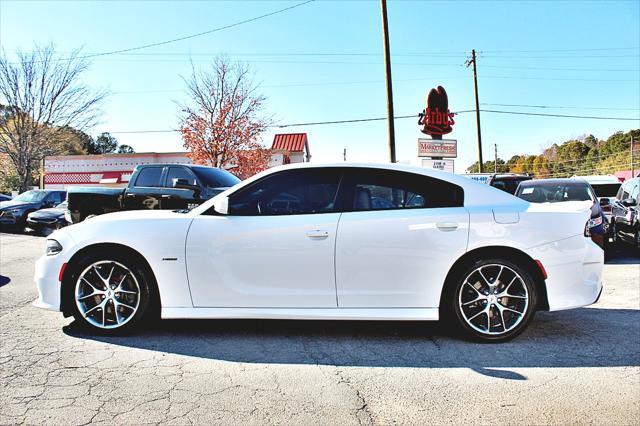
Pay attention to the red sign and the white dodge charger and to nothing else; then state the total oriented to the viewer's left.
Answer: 1

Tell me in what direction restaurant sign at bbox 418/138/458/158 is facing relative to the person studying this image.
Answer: facing the viewer

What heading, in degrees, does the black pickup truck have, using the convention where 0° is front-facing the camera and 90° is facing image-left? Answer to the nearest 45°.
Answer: approximately 315°

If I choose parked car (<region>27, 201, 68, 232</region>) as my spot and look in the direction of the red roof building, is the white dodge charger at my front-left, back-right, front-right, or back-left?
back-right

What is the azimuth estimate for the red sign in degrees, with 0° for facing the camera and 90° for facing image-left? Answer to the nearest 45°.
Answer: approximately 0°

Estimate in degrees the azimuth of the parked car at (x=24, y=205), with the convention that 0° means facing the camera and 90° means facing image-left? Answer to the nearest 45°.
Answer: approximately 45°

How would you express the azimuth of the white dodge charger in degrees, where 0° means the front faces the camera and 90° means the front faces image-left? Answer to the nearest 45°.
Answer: approximately 90°

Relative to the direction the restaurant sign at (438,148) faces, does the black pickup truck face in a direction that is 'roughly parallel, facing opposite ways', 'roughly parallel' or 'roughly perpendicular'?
roughly perpendicular

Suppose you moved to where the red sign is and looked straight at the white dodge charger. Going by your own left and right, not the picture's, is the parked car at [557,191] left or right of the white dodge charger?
left

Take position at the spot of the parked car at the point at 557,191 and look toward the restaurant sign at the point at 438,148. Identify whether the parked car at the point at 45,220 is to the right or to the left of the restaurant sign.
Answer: left

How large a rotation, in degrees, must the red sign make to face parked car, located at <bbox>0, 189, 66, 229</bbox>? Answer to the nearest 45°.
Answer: approximately 90° to its right

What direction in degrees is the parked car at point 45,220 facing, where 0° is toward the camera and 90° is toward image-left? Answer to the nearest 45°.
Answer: approximately 45°

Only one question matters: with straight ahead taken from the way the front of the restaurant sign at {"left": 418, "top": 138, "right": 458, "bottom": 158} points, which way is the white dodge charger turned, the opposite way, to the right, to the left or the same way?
to the right

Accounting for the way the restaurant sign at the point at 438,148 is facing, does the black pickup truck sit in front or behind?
in front

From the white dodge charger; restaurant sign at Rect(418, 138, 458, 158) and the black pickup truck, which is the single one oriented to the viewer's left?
the white dodge charger

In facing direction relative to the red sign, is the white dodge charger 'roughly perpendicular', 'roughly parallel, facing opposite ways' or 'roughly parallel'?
roughly perpendicular
